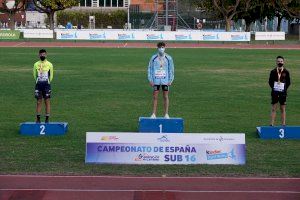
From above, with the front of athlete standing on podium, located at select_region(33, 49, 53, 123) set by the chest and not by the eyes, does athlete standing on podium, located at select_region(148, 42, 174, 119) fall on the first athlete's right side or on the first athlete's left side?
on the first athlete's left side

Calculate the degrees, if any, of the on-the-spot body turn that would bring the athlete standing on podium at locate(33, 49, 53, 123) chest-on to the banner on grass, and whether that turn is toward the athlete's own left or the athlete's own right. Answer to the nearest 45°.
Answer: approximately 45° to the athlete's own left

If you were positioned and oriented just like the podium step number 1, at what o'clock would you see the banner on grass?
The banner on grass is roughly at 12 o'clock from the podium step number 1.

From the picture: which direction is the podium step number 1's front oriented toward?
toward the camera

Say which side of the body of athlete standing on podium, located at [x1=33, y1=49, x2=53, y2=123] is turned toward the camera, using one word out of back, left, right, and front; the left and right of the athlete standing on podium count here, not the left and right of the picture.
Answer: front

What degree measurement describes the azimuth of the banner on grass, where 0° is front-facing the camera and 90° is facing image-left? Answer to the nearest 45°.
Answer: approximately 0°

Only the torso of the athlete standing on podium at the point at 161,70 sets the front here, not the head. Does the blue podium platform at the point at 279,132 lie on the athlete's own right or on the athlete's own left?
on the athlete's own left

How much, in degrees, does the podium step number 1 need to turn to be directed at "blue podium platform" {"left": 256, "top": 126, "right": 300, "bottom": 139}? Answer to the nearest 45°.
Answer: approximately 90° to its left

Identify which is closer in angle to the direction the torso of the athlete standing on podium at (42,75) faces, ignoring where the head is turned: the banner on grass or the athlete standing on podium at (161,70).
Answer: the banner on grass

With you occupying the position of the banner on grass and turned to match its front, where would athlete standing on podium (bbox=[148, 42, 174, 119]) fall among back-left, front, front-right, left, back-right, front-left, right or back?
back

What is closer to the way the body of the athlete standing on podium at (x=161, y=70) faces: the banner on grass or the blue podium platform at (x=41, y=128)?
the banner on grass

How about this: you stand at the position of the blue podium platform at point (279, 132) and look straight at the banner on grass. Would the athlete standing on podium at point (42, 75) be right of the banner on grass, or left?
right

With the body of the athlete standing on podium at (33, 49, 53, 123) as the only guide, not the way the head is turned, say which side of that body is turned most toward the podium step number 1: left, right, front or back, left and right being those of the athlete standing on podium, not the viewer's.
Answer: left

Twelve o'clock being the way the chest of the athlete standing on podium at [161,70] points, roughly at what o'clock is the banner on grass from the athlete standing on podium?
The banner on grass is roughly at 12 o'clock from the athlete standing on podium.

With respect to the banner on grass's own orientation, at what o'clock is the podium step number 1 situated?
The podium step number 1 is roughly at 6 o'clock from the banner on grass.
